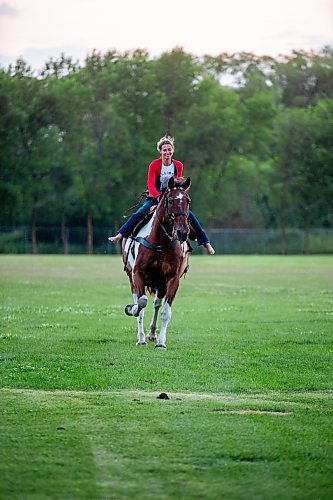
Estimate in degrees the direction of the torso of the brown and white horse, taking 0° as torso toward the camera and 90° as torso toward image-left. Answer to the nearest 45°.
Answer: approximately 0°
